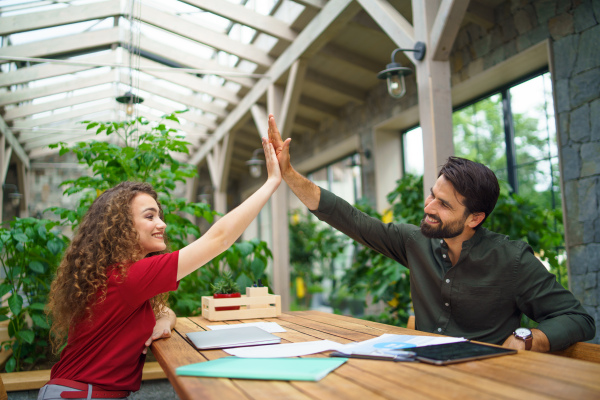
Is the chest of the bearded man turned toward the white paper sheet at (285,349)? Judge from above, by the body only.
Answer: yes

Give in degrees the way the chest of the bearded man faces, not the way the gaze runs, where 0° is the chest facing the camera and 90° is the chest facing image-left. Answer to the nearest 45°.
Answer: approximately 45°

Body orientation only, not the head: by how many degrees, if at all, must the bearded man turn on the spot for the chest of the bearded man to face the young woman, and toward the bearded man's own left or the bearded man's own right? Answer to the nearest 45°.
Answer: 0° — they already face them

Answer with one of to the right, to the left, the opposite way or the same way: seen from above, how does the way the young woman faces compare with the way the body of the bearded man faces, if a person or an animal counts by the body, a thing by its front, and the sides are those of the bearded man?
the opposite way

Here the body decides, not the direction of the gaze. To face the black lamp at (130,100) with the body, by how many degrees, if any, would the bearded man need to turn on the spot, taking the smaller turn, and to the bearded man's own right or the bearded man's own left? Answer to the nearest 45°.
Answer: approximately 90° to the bearded man's own right

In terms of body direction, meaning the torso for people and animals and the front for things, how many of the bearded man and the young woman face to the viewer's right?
1

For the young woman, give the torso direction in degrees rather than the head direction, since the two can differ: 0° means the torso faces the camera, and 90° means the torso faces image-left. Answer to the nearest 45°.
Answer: approximately 270°

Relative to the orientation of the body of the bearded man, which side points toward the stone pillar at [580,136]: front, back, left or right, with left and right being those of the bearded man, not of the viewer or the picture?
back
